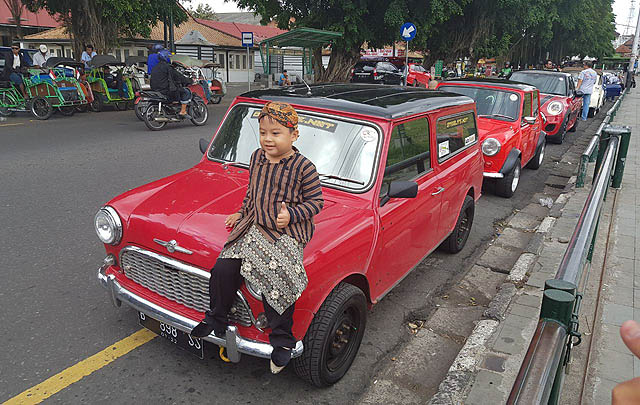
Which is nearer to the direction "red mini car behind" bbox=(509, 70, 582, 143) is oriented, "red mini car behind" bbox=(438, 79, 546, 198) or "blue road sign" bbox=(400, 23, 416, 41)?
the red mini car behind

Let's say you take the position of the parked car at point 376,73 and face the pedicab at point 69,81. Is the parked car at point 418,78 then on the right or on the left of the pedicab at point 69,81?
left

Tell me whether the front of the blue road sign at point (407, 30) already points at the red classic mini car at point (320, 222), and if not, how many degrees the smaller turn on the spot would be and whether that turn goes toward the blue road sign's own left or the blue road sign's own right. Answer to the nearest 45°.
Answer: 0° — it already faces it

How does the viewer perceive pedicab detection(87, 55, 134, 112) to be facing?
facing to the right of the viewer

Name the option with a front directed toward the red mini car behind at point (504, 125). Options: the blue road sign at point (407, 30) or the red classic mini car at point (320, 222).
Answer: the blue road sign

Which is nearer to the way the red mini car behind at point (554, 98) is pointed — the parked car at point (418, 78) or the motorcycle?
the motorcycle

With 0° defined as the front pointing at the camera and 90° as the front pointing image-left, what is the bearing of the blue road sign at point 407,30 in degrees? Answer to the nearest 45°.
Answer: approximately 0°

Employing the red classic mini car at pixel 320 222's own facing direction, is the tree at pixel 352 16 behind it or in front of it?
behind

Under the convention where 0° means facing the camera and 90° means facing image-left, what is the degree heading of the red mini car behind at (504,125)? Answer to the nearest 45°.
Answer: approximately 45°
